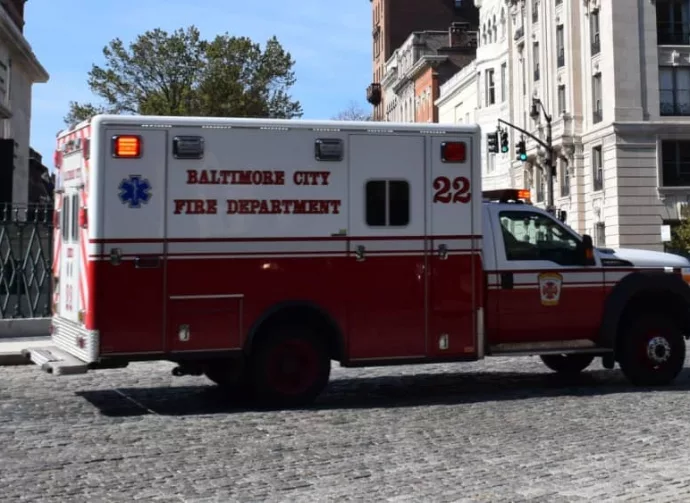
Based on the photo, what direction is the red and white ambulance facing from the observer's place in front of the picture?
facing to the right of the viewer

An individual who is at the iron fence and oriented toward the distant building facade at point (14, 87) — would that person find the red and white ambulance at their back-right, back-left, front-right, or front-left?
back-right

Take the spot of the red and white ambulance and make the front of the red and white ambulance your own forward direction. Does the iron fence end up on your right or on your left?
on your left

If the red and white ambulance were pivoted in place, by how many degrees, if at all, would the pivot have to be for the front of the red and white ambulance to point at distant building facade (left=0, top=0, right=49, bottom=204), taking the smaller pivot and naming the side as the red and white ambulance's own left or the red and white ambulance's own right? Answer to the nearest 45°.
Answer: approximately 135° to the red and white ambulance's own left

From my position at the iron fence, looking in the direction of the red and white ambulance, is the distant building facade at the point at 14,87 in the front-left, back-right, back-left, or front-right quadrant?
back-left
